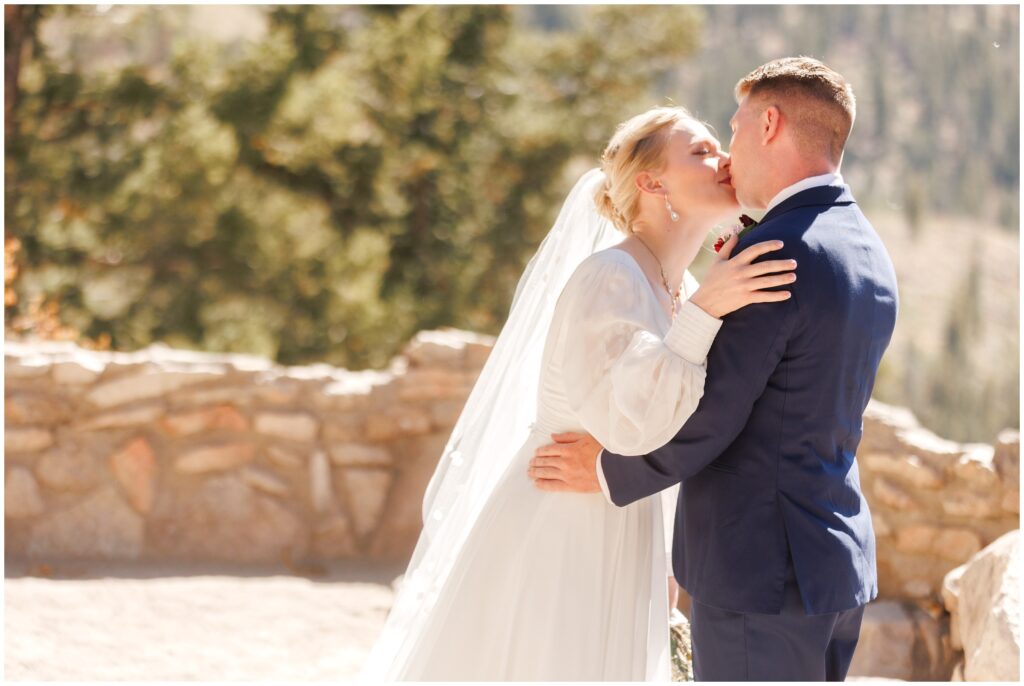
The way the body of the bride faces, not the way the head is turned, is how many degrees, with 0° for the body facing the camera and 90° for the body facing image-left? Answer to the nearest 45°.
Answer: approximately 270°

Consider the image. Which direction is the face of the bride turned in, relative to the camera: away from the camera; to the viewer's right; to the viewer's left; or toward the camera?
to the viewer's right

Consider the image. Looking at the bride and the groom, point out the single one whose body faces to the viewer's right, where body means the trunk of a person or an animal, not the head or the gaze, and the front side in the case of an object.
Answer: the bride

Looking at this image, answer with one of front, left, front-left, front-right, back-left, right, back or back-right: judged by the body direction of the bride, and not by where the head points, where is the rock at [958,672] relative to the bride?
front-left

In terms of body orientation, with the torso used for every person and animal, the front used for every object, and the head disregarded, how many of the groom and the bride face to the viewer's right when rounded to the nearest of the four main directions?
1

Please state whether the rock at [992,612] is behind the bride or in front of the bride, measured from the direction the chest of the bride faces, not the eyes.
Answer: in front

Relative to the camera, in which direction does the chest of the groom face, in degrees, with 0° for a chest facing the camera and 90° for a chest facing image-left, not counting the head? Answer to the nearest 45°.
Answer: approximately 135°
